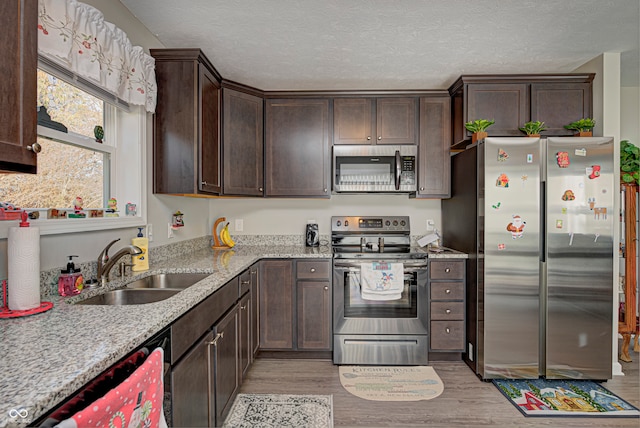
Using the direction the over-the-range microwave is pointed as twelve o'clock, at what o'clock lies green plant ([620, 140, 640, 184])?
The green plant is roughly at 9 o'clock from the over-the-range microwave.

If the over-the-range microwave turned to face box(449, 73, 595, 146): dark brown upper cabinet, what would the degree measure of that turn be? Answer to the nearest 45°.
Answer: approximately 90° to its left

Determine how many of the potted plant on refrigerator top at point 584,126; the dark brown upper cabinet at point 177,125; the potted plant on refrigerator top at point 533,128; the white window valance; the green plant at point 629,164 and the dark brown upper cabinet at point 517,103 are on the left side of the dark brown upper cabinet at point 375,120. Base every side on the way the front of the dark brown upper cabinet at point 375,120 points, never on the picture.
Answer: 4

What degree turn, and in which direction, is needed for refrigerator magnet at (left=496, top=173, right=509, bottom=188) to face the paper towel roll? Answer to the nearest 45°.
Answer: approximately 45° to its right

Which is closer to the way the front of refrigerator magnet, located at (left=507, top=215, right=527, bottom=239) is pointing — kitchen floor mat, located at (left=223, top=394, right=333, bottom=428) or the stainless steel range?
the kitchen floor mat

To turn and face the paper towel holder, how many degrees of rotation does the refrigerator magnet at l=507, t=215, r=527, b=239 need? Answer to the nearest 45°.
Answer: approximately 45° to its right

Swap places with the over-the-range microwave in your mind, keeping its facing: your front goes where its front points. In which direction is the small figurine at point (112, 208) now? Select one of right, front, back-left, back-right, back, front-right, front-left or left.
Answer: front-right

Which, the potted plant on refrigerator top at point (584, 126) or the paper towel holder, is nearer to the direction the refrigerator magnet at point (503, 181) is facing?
the paper towel holder

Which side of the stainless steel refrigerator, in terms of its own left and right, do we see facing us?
front

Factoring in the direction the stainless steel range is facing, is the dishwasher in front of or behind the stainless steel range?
in front

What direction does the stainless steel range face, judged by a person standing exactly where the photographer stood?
facing the viewer

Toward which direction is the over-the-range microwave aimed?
toward the camera

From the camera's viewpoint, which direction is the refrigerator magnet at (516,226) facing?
toward the camera
